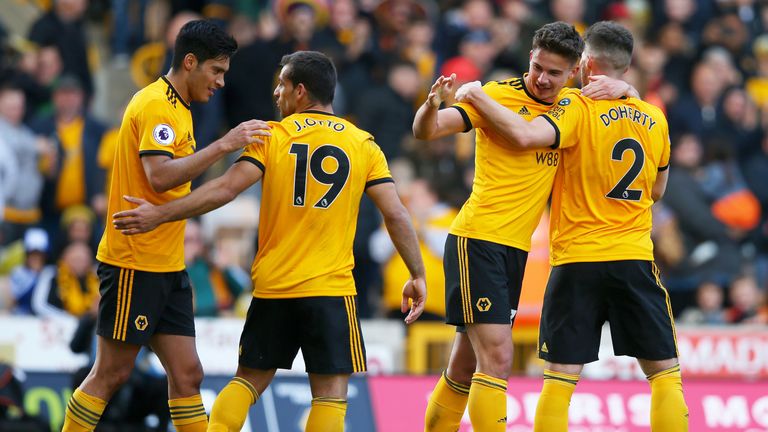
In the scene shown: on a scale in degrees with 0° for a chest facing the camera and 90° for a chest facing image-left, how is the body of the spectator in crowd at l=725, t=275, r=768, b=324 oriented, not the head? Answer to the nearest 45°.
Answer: approximately 0°

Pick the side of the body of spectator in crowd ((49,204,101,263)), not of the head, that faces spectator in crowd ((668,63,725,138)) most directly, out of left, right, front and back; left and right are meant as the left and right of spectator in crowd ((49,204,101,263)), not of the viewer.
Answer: left

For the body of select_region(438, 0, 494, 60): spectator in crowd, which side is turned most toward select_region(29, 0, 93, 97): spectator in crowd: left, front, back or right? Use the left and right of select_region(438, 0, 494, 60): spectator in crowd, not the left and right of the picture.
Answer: right

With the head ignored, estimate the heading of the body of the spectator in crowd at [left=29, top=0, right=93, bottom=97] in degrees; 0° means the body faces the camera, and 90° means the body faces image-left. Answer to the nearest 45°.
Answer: approximately 0°

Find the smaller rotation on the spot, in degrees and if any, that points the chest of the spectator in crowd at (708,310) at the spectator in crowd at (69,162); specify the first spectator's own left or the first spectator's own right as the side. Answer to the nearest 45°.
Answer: approximately 90° to the first spectator's own right

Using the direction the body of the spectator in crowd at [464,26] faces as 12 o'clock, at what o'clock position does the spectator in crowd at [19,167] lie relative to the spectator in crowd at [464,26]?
the spectator in crowd at [19,167] is roughly at 2 o'clock from the spectator in crowd at [464,26].
